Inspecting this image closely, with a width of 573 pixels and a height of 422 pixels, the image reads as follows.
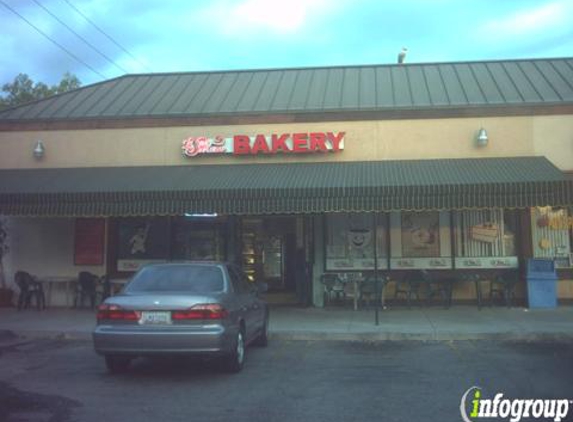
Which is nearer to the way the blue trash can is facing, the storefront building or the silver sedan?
the silver sedan

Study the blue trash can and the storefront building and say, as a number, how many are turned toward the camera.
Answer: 2

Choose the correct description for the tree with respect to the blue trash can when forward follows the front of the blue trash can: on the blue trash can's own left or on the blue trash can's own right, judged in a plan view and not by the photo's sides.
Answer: on the blue trash can's own right

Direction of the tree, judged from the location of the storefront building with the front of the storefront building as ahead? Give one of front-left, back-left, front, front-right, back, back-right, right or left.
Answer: back-right

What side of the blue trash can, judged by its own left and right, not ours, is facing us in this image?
front

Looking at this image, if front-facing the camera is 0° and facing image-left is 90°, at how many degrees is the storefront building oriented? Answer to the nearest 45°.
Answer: approximately 0°

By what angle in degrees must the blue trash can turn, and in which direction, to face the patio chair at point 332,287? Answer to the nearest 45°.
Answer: approximately 90° to its right

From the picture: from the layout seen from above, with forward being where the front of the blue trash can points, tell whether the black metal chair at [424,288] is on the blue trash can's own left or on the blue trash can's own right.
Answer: on the blue trash can's own right
